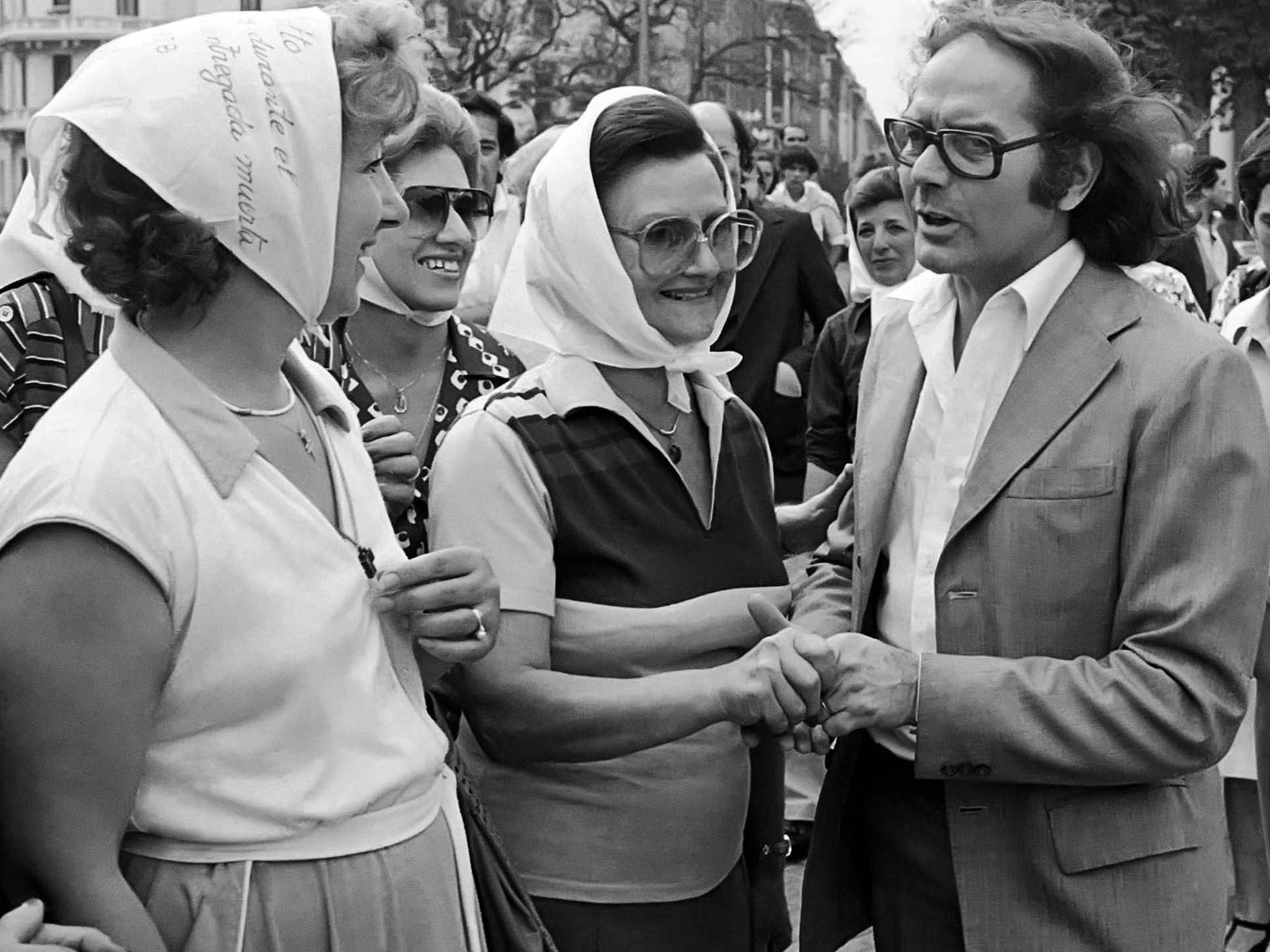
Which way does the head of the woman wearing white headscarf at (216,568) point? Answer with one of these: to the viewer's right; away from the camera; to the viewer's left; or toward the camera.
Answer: to the viewer's right

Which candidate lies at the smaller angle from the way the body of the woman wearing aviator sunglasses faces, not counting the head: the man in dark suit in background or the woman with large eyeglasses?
the woman with large eyeglasses

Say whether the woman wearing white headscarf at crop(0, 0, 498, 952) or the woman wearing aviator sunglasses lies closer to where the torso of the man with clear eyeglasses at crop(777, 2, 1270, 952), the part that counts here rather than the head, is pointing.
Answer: the woman wearing white headscarf

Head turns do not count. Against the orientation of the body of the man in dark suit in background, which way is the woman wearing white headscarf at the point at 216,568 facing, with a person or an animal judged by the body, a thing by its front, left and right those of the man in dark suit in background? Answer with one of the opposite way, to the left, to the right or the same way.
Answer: to the left

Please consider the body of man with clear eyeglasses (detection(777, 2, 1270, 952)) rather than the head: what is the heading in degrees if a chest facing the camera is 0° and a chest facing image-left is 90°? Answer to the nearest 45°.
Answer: approximately 45°

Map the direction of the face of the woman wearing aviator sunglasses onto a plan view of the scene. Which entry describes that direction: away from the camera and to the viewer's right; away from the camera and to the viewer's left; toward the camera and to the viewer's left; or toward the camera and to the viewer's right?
toward the camera and to the viewer's right

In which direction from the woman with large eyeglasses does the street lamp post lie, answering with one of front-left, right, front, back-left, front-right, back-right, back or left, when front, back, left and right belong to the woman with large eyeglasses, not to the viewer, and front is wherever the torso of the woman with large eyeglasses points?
back-left

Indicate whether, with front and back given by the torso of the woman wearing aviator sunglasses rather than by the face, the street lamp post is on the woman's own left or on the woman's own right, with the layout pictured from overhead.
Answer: on the woman's own left

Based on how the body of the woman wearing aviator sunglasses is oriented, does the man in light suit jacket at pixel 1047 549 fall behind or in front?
in front

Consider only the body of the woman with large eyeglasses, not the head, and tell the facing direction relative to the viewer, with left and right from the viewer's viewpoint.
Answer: facing the viewer and to the right of the viewer

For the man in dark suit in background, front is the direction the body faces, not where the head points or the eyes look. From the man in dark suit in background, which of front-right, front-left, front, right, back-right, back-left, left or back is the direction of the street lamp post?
back-right

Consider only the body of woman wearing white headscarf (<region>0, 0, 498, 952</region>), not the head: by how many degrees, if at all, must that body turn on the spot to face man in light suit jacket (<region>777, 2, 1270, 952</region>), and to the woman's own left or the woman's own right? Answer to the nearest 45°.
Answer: approximately 45° to the woman's own left
